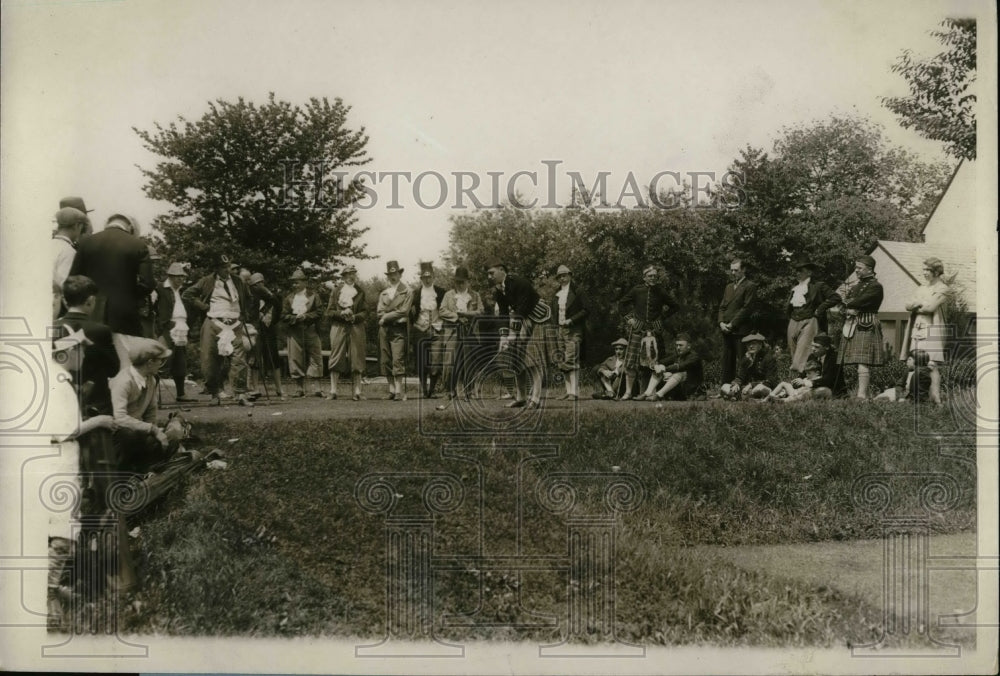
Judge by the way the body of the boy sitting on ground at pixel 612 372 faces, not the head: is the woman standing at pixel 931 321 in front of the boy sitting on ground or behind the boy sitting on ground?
behind

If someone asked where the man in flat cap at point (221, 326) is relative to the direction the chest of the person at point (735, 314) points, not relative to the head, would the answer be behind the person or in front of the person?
in front

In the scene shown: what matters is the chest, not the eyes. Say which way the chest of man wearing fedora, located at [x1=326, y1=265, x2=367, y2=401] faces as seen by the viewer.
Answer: toward the camera

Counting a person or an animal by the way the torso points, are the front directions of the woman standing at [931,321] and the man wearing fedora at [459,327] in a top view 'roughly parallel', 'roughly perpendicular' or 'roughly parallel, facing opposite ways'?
roughly perpendicular

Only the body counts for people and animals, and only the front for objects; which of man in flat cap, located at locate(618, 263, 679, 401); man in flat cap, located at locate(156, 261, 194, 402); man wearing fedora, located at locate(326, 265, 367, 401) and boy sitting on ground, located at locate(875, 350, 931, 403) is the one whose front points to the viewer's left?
the boy sitting on ground

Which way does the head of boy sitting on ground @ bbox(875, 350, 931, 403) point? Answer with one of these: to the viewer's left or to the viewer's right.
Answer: to the viewer's left

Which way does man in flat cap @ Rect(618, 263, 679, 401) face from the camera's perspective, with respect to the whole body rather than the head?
toward the camera

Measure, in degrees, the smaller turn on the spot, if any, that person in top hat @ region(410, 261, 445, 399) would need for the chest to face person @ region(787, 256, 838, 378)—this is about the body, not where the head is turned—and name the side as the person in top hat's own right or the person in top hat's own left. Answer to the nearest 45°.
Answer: approximately 90° to the person in top hat's own left

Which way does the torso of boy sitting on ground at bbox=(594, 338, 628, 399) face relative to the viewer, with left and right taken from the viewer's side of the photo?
facing the viewer and to the left of the viewer

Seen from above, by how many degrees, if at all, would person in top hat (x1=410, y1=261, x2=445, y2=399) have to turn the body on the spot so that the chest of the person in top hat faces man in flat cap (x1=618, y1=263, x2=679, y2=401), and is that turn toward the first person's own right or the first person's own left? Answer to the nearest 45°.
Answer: approximately 90° to the first person's own left

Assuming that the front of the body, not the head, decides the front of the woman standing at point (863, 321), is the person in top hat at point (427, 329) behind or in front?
in front

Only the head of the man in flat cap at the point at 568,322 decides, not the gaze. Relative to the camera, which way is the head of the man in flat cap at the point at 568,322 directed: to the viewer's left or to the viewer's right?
to the viewer's left

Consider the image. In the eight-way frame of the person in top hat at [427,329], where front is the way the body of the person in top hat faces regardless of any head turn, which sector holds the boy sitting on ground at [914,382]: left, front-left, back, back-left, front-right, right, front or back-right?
left

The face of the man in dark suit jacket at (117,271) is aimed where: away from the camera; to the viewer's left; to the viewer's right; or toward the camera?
away from the camera
